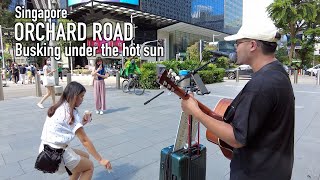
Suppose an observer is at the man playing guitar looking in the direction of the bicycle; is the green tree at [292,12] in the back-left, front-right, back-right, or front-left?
front-right

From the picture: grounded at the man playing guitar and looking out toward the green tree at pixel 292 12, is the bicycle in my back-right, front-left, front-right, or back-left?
front-left

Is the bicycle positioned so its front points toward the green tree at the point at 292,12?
no

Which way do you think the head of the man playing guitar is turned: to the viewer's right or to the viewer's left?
to the viewer's left

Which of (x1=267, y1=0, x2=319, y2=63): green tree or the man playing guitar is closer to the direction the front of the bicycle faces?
the man playing guitar
